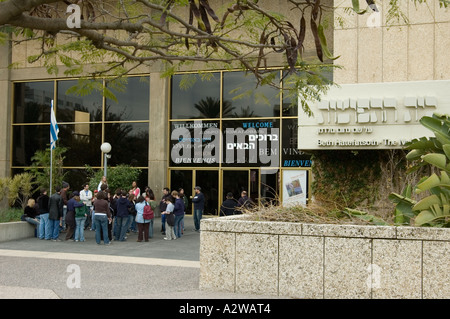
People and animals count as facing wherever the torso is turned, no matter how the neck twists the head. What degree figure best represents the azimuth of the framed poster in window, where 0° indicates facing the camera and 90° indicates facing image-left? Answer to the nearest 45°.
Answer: approximately 0°

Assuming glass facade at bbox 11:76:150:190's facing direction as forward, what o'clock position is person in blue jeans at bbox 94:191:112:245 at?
The person in blue jeans is roughly at 12 o'clock from the glass facade.

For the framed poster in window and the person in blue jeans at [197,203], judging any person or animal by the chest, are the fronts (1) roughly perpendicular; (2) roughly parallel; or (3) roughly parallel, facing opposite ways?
roughly perpendicular

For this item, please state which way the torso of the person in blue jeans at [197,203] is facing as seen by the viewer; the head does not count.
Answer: to the viewer's left

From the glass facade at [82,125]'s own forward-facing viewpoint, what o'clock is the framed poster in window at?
The framed poster in window is roughly at 10 o'clock from the glass facade.

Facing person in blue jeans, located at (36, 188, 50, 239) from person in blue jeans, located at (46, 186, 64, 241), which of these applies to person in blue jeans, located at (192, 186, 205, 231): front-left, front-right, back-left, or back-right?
back-right

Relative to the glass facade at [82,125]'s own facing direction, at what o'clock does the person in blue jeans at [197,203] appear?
The person in blue jeans is roughly at 11 o'clock from the glass facade.
